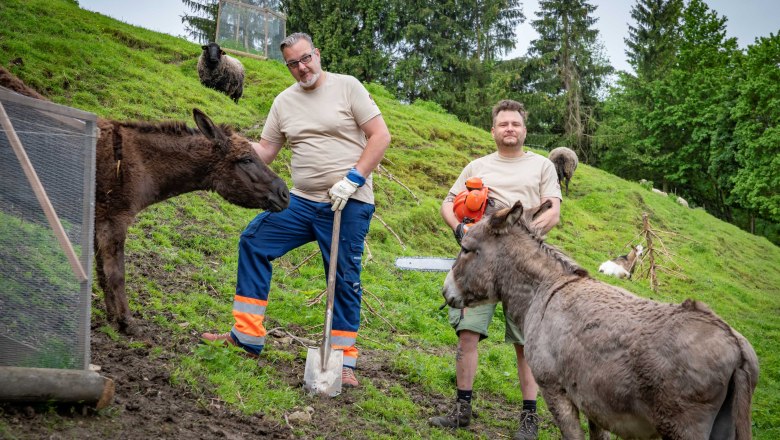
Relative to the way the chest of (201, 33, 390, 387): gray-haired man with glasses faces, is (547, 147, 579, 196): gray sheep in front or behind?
behind

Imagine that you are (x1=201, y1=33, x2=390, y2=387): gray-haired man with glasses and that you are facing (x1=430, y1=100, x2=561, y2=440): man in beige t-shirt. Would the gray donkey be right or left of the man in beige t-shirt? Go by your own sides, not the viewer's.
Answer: right

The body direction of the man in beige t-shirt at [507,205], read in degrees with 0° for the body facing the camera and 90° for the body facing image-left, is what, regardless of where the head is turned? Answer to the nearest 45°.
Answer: approximately 0°

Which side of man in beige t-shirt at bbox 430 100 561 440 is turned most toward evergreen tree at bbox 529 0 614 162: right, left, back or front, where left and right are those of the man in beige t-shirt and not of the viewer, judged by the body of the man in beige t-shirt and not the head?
back

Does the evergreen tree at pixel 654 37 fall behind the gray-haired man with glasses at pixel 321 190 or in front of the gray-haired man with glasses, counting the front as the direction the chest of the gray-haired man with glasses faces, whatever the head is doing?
behind

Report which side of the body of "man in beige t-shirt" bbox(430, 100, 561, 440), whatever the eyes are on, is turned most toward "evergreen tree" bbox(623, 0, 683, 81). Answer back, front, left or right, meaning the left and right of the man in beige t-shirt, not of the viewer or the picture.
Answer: back

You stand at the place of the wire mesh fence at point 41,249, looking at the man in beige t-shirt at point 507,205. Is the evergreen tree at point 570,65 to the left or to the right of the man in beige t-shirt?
left

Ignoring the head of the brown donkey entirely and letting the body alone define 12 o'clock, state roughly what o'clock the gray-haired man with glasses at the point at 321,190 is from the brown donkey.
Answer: The gray-haired man with glasses is roughly at 1 o'clock from the brown donkey.

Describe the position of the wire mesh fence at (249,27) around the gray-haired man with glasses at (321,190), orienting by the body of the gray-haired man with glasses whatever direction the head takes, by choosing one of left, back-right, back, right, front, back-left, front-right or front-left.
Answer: back

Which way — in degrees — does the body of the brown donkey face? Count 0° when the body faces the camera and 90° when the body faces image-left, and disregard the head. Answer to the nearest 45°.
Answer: approximately 270°
